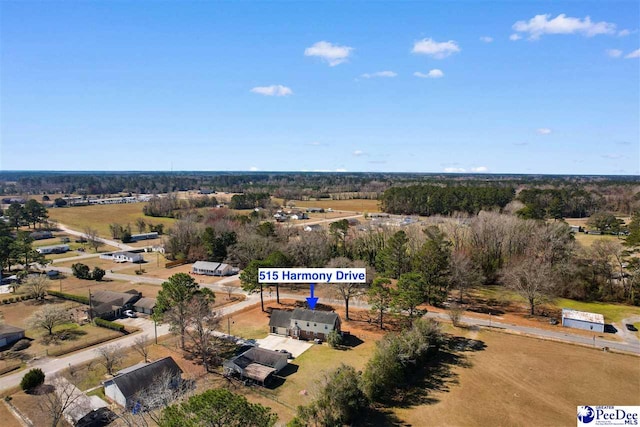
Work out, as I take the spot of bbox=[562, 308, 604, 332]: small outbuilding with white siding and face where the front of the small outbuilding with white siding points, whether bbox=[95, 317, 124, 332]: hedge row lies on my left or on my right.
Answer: on my right

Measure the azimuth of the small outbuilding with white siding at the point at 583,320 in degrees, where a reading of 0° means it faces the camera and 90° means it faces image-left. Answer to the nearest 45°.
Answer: approximately 0°

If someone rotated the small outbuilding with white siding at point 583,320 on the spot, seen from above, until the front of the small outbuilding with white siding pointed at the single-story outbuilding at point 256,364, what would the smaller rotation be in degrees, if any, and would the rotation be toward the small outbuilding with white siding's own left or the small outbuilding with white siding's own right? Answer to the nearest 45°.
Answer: approximately 45° to the small outbuilding with white siding's own right

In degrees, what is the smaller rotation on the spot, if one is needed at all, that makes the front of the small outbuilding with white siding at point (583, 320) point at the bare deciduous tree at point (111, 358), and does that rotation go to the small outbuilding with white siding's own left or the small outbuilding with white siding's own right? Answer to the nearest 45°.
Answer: approximately 45° to the small outbuilding with white siding's own right

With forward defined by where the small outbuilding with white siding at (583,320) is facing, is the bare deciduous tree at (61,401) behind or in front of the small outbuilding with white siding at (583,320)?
in front

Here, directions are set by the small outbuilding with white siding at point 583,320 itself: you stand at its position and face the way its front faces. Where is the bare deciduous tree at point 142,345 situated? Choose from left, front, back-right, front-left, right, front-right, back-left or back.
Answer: front-right

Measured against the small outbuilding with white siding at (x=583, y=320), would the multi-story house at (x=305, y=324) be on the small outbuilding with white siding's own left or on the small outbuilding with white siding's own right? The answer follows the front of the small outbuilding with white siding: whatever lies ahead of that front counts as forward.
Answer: on the small outbuilding with white siding's own right
